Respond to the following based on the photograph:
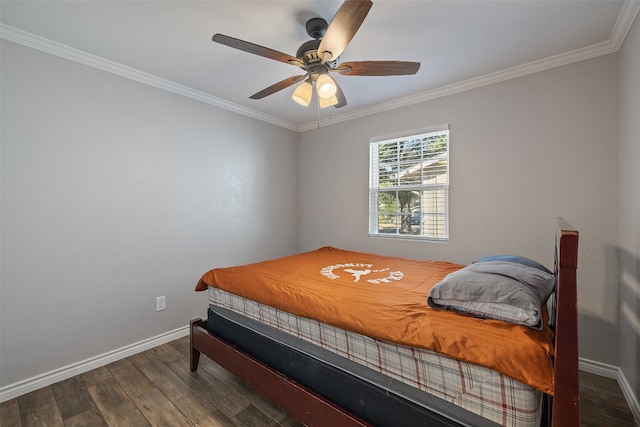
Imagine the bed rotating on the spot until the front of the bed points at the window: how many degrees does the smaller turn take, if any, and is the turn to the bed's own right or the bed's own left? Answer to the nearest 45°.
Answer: approximately 45° to the bed's own right

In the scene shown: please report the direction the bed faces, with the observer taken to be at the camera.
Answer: facing away from the viewer and to the left of the viewer
